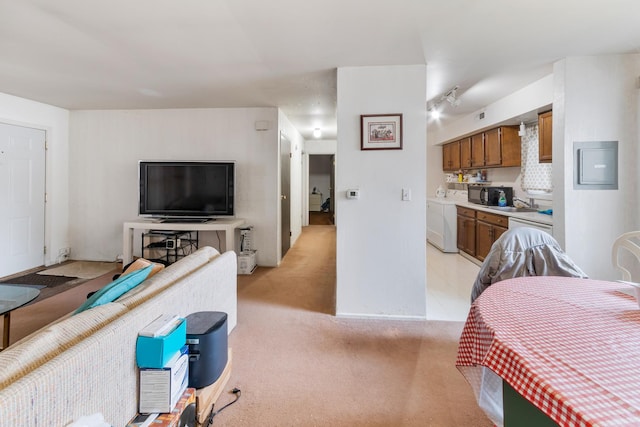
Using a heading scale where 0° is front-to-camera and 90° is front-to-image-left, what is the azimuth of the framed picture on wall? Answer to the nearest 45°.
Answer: approximately 0°

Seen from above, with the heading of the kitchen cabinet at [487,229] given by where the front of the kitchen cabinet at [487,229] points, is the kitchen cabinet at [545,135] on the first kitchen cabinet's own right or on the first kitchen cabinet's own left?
on the first kitchen cabinet's own left

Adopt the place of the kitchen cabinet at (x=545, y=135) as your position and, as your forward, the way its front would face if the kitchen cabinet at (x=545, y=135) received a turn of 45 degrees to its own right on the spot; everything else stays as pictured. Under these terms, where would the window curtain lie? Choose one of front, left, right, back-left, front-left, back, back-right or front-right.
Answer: right

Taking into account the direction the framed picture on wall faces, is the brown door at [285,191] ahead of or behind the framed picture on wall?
behind

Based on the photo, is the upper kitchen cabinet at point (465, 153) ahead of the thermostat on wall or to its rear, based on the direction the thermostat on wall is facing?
to the rear

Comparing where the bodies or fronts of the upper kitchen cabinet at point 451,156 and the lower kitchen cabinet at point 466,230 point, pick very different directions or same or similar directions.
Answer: same or similar directions

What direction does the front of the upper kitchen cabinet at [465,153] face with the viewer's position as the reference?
facing the viewer and to the left of the viewer

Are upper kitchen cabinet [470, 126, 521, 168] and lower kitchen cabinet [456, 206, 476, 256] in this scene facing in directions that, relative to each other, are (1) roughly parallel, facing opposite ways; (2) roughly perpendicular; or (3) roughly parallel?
roughly parallel

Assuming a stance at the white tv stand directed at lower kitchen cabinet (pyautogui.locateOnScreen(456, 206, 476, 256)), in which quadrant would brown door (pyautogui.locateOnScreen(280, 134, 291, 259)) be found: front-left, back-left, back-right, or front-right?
front-left

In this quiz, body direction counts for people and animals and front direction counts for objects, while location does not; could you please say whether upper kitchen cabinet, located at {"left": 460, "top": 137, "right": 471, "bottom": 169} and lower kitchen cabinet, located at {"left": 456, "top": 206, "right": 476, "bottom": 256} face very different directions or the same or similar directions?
same or similar directions

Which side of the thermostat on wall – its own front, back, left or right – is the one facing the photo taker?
front

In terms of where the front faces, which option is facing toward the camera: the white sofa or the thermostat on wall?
the thermostat on wall

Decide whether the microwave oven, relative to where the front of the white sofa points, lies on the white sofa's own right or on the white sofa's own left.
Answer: on the white sofa's own right
